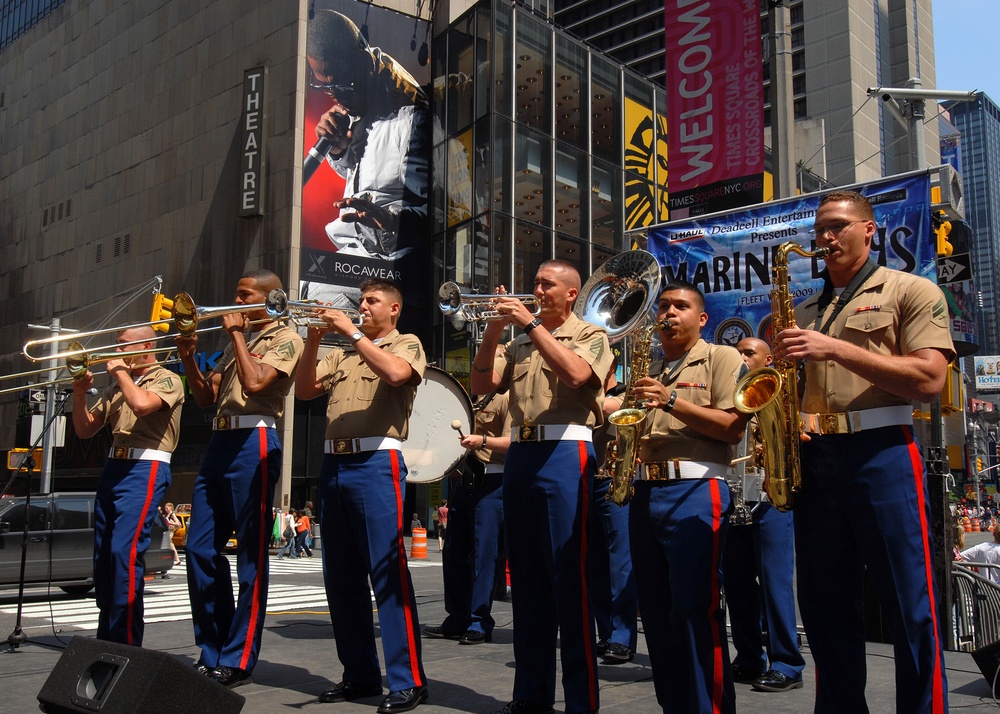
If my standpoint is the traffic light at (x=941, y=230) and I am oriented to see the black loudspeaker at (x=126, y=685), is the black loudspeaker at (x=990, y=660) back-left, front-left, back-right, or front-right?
front-left

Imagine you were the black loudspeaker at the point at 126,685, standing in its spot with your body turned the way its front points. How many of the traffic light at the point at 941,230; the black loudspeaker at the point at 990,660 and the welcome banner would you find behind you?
0

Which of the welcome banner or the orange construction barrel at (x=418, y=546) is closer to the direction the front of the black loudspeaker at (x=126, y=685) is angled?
the welcome banner

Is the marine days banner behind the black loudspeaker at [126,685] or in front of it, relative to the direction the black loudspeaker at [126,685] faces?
in front

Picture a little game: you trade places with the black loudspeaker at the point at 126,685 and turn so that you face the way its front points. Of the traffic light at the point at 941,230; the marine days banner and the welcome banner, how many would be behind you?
0

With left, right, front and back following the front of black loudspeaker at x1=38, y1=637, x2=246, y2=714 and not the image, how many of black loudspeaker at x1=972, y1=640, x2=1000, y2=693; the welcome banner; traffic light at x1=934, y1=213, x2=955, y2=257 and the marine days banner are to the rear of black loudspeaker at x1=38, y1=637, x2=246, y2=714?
0

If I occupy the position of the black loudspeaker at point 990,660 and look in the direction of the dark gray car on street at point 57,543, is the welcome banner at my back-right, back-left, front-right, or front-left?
front-right

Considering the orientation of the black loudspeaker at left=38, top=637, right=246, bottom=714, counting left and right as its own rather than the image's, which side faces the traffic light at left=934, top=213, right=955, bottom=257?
front

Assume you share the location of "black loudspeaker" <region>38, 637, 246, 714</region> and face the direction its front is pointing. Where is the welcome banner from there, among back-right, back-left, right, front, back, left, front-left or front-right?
front-left

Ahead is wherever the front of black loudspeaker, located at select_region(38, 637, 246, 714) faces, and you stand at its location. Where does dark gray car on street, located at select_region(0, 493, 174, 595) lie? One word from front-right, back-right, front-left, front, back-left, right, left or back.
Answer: left
